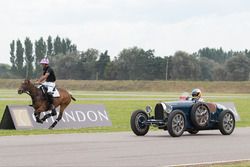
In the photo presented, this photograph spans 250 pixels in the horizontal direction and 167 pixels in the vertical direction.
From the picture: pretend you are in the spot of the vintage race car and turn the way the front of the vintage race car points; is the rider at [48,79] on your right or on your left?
on your right

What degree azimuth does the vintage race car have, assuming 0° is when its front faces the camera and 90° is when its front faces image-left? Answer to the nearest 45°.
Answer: approximately 45°
